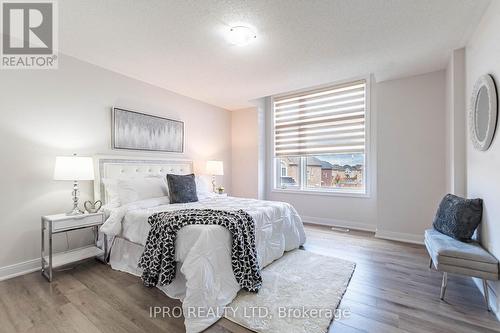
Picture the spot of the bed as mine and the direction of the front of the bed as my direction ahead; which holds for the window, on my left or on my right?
on my left

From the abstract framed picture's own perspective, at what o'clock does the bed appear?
The bed is roughly at 1 o'clock from the abstract framed picture.

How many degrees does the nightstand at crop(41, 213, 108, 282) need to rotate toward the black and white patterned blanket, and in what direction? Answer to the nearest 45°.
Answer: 0° — it already faces it

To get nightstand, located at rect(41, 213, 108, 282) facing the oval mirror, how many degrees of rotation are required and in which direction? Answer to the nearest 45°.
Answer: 0° — it already faces it
